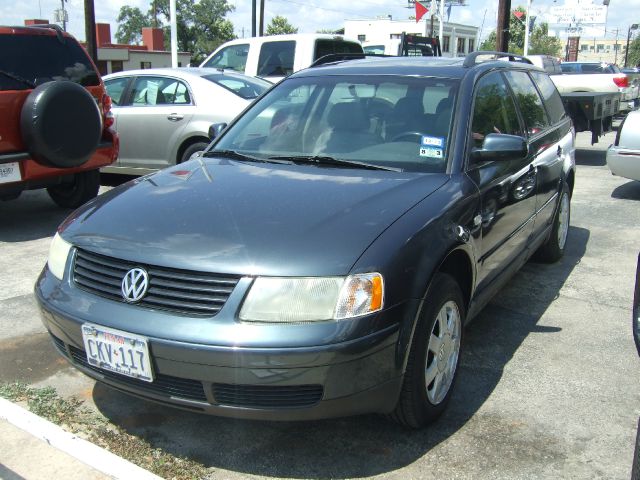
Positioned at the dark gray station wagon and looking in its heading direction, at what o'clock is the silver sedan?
The silver sedan is roughly at 4 o'clock from the dark gray station wagon.

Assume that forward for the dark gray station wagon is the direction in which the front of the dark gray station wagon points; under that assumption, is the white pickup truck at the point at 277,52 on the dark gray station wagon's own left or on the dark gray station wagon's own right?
on the dark gray station wagon's own right

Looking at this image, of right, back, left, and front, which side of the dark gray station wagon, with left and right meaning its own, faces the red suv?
right

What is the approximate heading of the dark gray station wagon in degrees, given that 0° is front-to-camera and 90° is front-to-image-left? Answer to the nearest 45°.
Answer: approximately 45°

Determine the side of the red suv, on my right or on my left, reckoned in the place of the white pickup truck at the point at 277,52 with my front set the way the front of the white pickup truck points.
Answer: on my left

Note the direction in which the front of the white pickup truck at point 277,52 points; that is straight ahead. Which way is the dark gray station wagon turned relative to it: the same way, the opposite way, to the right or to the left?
to the left

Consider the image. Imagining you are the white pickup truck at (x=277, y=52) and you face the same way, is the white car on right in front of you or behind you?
behind

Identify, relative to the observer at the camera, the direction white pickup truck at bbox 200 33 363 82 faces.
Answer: facing away from the viewer and to the left of the viewer

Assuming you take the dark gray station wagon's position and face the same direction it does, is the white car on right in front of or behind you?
behind

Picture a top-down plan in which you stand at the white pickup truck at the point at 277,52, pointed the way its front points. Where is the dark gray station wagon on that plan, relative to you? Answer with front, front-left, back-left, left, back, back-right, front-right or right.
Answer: back-left

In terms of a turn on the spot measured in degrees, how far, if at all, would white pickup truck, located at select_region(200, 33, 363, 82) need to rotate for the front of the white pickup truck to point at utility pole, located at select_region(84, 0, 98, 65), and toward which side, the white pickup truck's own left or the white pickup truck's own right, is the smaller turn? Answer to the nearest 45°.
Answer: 0° — it already faces it
